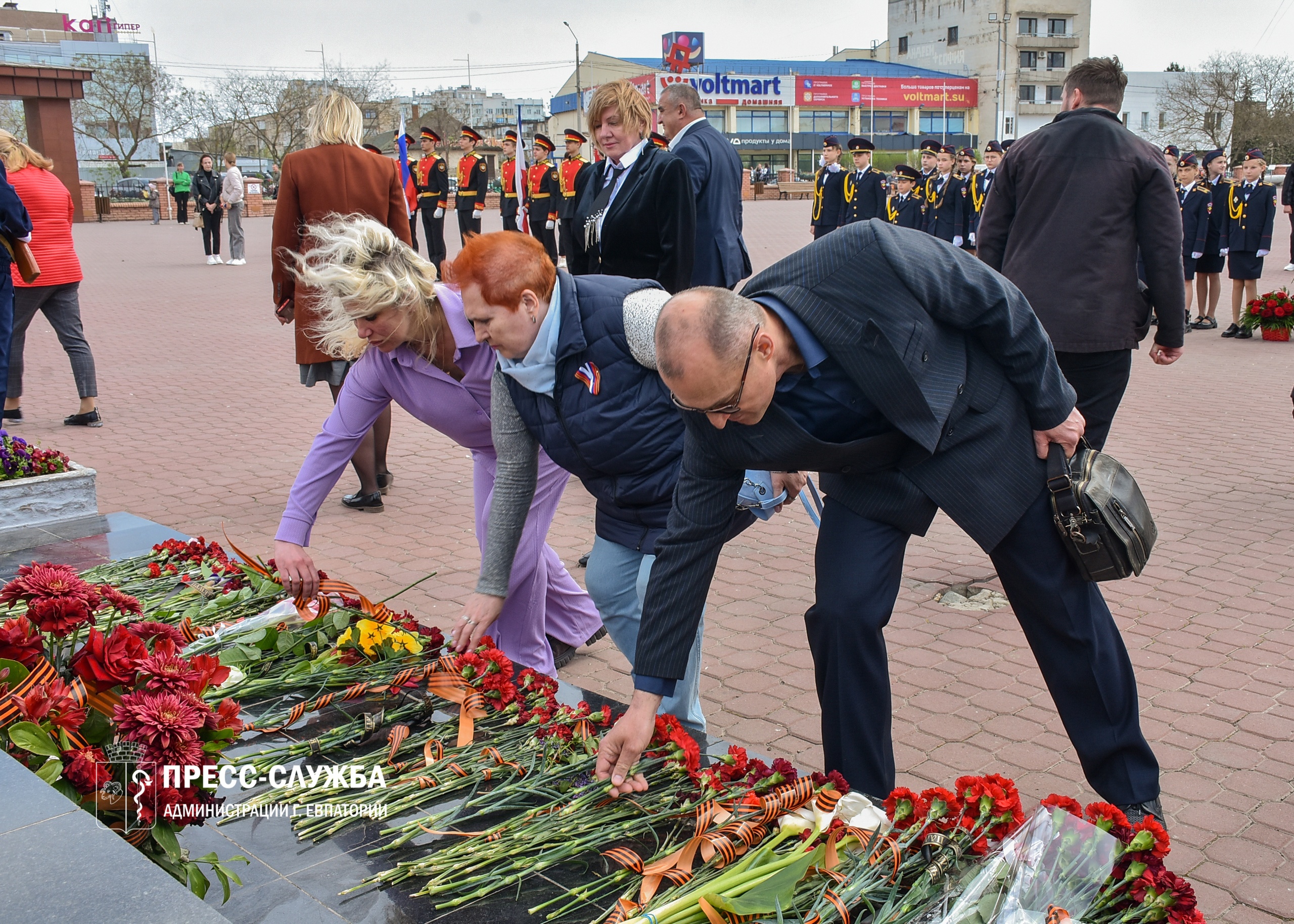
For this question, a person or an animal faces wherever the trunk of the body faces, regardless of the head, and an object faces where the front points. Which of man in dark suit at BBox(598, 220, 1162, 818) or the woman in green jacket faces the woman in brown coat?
the woman in green jacket

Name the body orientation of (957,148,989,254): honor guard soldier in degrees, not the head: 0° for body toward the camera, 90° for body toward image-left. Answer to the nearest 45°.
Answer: approximately 45°

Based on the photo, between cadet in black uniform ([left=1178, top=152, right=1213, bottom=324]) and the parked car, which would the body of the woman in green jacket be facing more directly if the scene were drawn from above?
the cadet in black uniform

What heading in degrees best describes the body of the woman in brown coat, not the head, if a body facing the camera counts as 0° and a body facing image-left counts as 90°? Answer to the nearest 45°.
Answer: approximately 180°

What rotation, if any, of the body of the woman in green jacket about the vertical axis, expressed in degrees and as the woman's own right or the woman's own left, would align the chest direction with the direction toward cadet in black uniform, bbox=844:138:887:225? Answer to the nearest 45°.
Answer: approximately 45° to the woman's own left

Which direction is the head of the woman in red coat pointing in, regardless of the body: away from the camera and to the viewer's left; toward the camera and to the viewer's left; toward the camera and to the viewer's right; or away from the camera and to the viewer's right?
away from the camera and to the viewer's left

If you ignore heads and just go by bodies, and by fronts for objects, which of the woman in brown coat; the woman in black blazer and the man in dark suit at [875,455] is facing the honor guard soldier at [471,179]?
the woman in brown coat

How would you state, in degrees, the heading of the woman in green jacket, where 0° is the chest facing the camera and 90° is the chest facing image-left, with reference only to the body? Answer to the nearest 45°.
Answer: approximately 0°

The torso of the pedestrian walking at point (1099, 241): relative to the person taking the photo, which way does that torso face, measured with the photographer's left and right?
facing away from the viewer
